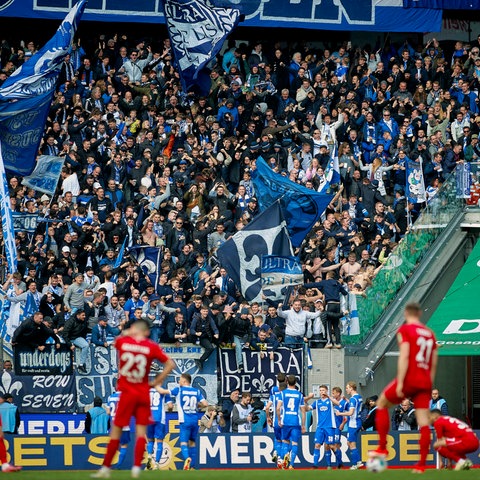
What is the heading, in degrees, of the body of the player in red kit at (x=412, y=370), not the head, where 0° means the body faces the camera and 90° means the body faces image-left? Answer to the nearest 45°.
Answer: approximately 135°

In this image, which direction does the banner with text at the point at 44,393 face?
toward the camera

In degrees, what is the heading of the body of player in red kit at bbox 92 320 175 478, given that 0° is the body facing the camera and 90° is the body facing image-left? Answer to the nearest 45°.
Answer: approximately 180°

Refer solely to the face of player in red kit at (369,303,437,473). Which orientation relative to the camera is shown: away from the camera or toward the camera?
away from the camera

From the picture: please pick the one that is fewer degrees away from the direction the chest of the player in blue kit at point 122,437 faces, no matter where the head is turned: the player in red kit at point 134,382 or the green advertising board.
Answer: the green advertising board

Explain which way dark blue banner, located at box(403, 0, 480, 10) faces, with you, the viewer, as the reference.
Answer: facing the viewer

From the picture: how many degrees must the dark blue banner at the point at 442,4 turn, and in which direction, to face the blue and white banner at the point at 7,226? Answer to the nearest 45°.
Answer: approximately 45° to its right

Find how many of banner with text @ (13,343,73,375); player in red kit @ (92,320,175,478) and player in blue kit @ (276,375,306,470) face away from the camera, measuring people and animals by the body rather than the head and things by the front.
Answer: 2

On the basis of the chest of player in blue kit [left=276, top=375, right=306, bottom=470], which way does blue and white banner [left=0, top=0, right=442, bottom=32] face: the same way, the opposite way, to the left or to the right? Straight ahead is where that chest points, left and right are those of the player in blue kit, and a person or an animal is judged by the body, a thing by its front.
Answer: the opposite way

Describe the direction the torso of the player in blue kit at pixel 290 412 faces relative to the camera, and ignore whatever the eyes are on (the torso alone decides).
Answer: away from the camera

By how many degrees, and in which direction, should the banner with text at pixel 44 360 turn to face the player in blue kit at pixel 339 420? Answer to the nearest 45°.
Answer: approximately 90° to its left

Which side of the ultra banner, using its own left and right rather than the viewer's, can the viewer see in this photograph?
front

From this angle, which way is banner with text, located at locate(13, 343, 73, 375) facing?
toward the camera

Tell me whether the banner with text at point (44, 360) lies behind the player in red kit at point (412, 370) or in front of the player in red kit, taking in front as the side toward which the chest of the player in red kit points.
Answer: in front
